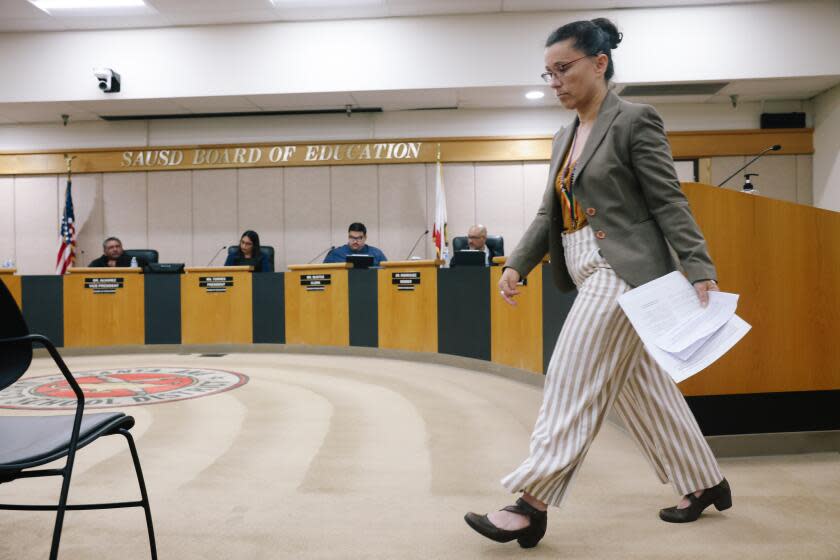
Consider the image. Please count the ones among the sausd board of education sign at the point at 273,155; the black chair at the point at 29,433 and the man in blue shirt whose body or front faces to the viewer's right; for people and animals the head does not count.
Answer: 1

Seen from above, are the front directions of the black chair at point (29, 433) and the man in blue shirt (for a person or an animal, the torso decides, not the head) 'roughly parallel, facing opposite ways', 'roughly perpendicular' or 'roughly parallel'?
roughly perpendicular

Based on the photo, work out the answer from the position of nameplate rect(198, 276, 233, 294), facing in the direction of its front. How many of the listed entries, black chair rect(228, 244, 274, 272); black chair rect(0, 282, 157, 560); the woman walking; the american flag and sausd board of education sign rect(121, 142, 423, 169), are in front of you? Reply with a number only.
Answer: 2

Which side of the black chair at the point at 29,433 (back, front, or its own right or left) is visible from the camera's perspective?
right

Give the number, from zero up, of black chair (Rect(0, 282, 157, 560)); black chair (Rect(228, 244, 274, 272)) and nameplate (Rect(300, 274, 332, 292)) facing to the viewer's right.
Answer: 1

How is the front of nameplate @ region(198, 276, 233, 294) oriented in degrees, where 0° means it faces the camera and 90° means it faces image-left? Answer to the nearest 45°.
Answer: approximately 0°

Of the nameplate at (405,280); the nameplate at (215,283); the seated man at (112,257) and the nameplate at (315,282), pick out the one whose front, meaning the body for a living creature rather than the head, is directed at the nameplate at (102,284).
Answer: the seated man

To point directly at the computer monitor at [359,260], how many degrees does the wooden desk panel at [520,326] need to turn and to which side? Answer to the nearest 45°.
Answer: approximately 90° to its right

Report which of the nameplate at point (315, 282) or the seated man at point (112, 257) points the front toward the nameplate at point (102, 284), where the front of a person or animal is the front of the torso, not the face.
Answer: the seated man
